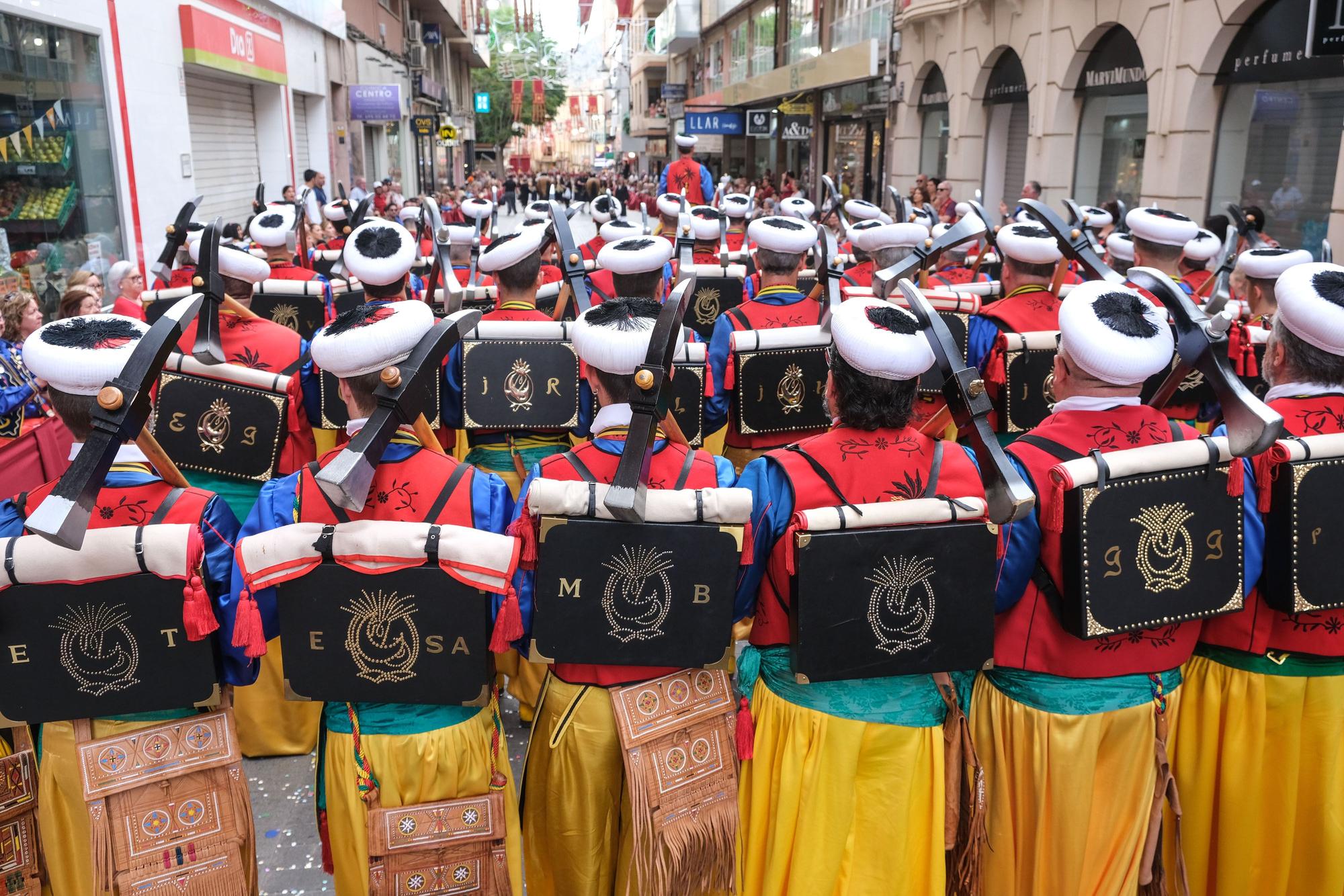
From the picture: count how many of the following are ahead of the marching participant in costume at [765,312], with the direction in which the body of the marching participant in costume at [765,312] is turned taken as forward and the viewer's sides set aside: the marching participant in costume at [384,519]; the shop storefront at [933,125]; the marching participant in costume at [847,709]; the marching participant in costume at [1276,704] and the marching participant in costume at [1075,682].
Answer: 1

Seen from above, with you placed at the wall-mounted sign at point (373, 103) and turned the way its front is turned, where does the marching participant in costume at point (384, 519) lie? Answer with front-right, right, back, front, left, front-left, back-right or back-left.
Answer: front

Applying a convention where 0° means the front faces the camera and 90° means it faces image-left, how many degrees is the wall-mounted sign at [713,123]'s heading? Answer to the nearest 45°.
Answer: approximately 0°

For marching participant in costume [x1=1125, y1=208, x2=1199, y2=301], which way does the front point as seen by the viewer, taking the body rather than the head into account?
away from the camera

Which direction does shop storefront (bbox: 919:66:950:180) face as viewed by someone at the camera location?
facing the viewer and to the left of the viewer

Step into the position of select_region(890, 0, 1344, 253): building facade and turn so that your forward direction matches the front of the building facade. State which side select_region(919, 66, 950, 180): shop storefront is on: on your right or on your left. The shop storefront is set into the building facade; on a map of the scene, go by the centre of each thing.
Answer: on your right

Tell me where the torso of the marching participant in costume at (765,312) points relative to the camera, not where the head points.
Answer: away from the camera

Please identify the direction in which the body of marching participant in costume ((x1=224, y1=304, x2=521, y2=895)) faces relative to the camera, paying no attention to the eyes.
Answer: away from the camera

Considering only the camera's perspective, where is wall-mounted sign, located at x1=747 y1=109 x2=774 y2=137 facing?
facing the viewer

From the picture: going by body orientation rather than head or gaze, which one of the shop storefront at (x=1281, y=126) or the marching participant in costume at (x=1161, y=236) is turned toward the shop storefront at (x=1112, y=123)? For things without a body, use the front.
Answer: the marching participant in costume

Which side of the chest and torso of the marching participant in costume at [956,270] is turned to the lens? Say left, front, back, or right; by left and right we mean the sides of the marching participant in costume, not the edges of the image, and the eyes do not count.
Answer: back

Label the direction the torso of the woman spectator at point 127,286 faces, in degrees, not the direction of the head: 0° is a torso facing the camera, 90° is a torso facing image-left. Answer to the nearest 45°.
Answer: approximately 315°

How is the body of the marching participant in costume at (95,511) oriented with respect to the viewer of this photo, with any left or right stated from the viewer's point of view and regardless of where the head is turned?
facing away from the viewer

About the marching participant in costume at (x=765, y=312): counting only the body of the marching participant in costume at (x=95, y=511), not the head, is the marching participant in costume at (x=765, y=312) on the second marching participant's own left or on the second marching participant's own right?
on the second marching participant's own right

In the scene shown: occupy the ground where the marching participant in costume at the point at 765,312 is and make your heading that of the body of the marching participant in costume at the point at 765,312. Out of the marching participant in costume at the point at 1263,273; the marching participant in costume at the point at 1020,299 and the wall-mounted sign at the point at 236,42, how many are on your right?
2

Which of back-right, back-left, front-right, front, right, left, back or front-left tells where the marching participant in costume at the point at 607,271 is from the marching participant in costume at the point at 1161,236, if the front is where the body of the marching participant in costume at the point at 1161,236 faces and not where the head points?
left
